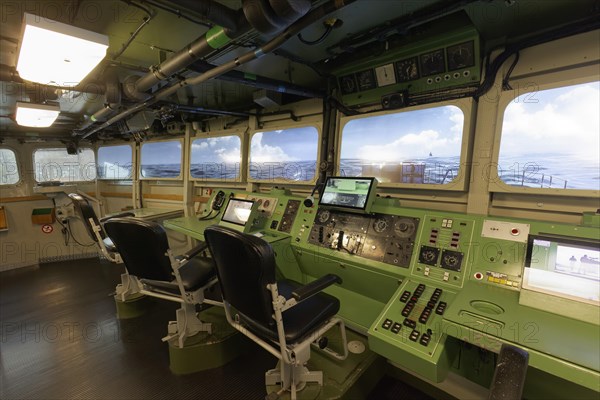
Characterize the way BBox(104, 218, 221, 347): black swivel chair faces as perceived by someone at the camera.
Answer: facing away from the viewer and to the right of the viewer

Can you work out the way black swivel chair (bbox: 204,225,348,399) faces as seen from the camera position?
facing away from the viewer and to the right of the viewer

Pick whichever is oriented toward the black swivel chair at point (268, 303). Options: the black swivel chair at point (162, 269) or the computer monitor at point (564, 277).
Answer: the computer monitor

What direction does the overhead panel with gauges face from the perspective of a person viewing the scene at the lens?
facing the viewer and to the left of the viewer

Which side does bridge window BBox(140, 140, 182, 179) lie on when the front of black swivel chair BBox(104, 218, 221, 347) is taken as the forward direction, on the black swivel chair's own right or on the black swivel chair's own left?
on the black swivel chair's own left

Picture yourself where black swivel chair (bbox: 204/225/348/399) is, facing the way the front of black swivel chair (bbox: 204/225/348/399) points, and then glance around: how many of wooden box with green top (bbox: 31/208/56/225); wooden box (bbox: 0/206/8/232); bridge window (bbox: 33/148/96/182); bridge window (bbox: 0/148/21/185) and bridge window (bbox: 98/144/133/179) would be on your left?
5

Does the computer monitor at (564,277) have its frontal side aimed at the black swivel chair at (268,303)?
yes

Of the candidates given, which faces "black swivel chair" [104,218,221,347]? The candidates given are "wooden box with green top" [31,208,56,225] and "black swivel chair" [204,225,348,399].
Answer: the wooden box with green top

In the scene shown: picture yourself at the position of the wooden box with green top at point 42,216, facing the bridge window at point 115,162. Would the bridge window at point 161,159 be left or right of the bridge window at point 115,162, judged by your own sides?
right

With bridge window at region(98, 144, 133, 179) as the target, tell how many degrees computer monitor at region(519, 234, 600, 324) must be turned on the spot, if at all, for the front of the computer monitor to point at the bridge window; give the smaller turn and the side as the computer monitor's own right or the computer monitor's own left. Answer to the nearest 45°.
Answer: approximately 45° to the computer monitor's own right

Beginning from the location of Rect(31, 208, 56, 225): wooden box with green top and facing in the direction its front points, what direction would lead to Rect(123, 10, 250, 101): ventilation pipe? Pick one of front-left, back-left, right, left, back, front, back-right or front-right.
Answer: front

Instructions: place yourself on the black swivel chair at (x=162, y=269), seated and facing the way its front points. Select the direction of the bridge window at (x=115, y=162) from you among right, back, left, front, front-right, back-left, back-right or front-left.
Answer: front-left
